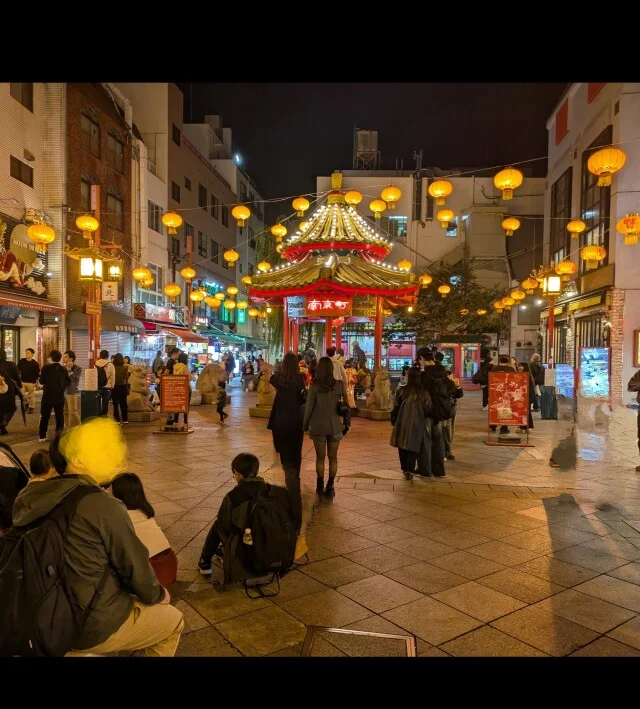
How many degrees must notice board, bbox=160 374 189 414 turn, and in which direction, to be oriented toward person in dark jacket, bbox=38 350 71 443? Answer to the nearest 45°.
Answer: approximately 90° to its right

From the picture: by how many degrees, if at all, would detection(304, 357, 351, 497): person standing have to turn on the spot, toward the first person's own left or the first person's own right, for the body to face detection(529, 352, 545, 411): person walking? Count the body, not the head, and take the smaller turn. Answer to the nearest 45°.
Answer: approximately 45° to the first person's own right

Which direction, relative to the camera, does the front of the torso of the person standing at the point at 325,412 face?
away from the camera

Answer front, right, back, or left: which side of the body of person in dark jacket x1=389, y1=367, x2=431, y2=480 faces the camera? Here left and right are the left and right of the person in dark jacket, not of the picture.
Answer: back

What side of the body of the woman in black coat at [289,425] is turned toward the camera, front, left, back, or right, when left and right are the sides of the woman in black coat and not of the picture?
back

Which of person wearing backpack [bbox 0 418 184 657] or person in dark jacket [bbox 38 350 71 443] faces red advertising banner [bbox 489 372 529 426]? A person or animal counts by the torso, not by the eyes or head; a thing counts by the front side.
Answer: the person wearing backpack

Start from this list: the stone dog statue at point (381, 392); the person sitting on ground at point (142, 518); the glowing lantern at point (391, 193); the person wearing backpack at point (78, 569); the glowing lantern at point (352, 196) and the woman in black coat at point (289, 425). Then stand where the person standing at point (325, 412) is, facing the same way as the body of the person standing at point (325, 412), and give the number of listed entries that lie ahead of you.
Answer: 3

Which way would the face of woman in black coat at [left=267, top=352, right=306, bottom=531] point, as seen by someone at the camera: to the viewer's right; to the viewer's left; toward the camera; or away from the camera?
away from the camera

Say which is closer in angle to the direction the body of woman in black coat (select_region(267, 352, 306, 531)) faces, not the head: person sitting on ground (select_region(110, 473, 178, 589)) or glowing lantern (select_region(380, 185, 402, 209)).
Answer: the glowing lantern
